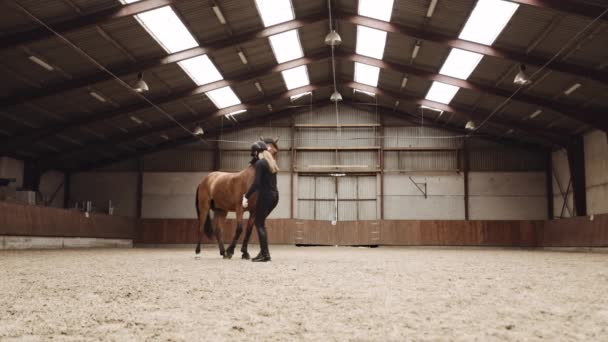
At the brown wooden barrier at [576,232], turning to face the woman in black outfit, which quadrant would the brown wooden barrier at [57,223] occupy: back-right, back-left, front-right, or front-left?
front-right

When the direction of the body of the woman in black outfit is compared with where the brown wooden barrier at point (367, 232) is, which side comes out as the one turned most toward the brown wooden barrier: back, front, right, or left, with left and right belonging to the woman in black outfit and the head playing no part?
right

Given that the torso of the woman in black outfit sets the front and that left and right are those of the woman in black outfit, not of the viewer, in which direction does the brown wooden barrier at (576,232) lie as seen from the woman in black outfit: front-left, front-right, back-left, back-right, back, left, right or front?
back-right

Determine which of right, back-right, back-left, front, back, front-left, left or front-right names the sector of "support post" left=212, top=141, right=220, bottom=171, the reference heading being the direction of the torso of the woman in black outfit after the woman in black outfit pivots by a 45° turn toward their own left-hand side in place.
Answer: back-right

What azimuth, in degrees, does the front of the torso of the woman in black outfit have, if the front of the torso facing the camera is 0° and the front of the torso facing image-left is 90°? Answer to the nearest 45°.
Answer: approximately 90°

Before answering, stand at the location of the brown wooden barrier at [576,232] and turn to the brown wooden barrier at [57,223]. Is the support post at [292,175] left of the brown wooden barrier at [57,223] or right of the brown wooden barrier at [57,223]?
right

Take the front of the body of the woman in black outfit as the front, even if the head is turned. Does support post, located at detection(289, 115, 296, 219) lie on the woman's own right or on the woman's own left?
on the woman's own right
